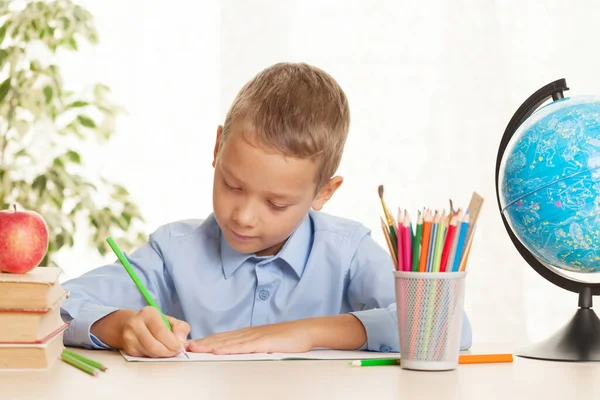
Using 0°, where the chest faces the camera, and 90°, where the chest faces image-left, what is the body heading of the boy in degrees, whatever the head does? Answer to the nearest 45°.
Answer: approximately 0°

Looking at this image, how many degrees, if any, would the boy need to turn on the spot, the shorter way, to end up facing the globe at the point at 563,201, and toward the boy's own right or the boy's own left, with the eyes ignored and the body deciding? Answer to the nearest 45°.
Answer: approximately 90° to the boy's own left
